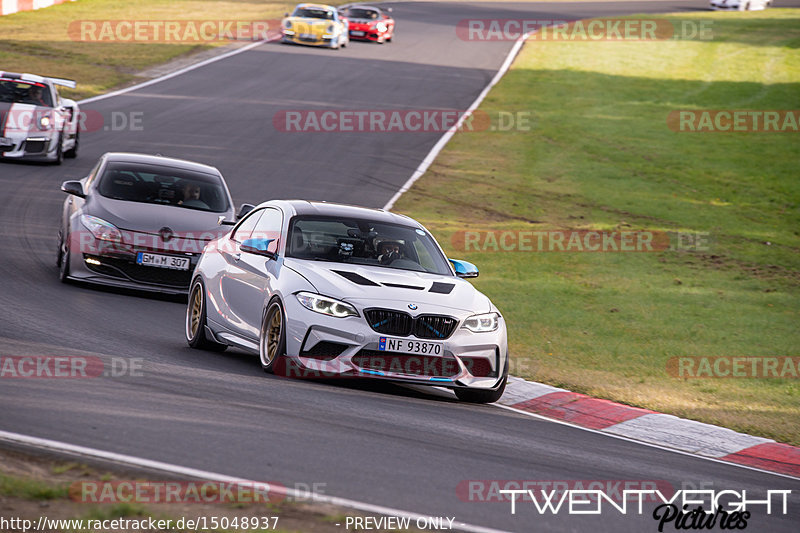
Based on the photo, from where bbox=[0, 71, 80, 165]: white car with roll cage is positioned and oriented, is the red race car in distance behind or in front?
behind

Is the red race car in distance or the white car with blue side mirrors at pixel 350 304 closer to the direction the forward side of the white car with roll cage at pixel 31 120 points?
the white car with blue side mirrors

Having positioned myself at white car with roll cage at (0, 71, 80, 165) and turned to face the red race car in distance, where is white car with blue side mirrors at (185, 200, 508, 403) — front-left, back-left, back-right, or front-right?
back-right

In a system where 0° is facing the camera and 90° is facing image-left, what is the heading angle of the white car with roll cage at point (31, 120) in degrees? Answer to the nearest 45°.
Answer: approximately 0°

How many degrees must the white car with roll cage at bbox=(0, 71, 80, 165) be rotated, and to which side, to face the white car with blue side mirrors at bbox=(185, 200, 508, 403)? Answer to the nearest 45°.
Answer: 0° — it already faces it
